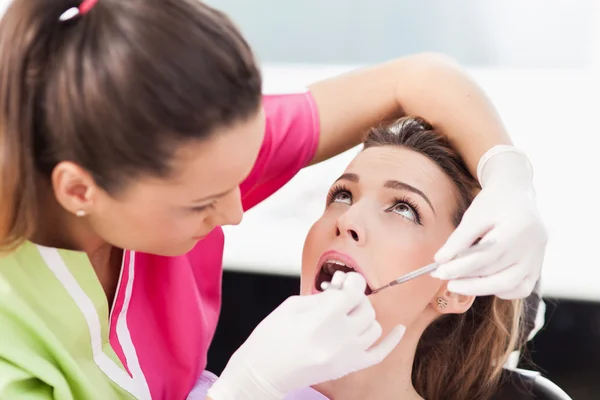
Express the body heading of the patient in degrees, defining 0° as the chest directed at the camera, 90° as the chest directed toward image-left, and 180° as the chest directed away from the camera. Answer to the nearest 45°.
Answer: approximately 45°
